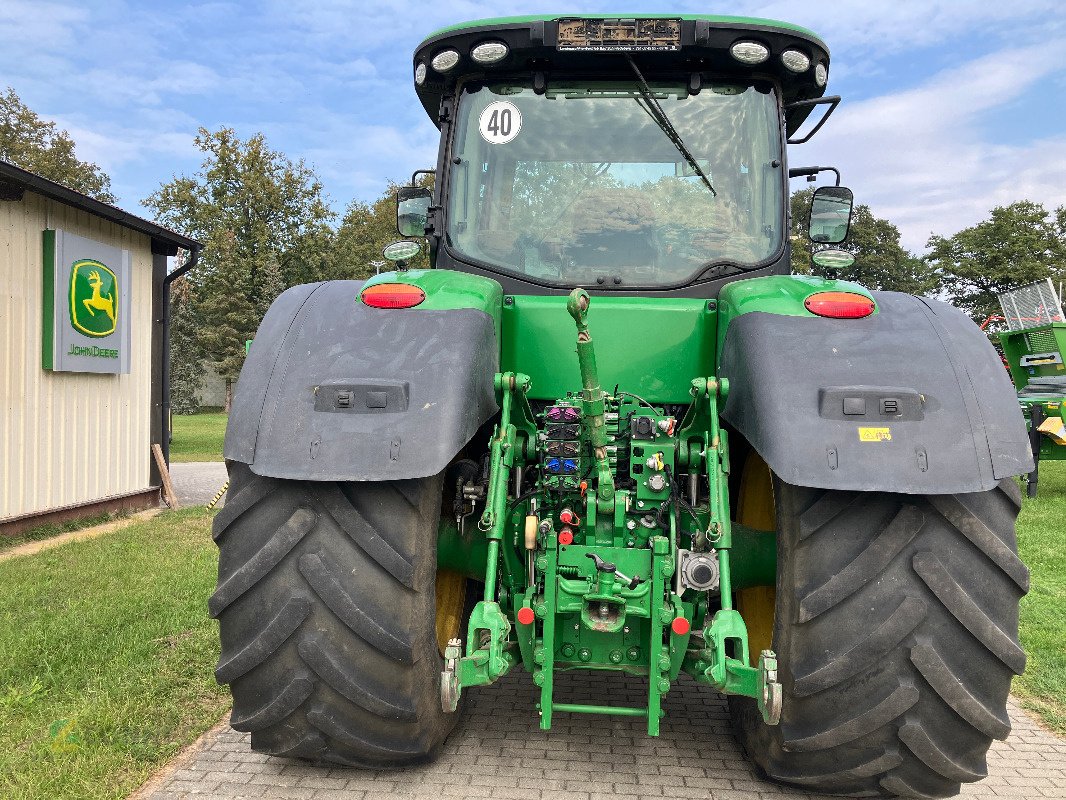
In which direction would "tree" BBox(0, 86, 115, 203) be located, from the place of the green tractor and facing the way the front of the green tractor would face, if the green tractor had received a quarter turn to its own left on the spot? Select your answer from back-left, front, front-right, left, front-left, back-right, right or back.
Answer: front-right

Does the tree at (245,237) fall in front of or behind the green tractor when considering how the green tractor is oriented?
in front

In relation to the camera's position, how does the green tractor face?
facing away from the viewer

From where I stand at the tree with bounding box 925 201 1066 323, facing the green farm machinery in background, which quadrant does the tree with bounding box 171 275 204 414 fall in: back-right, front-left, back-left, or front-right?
front-right

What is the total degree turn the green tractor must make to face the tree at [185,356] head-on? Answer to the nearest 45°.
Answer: approximately 45° to its left

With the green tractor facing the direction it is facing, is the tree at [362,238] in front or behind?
in front
